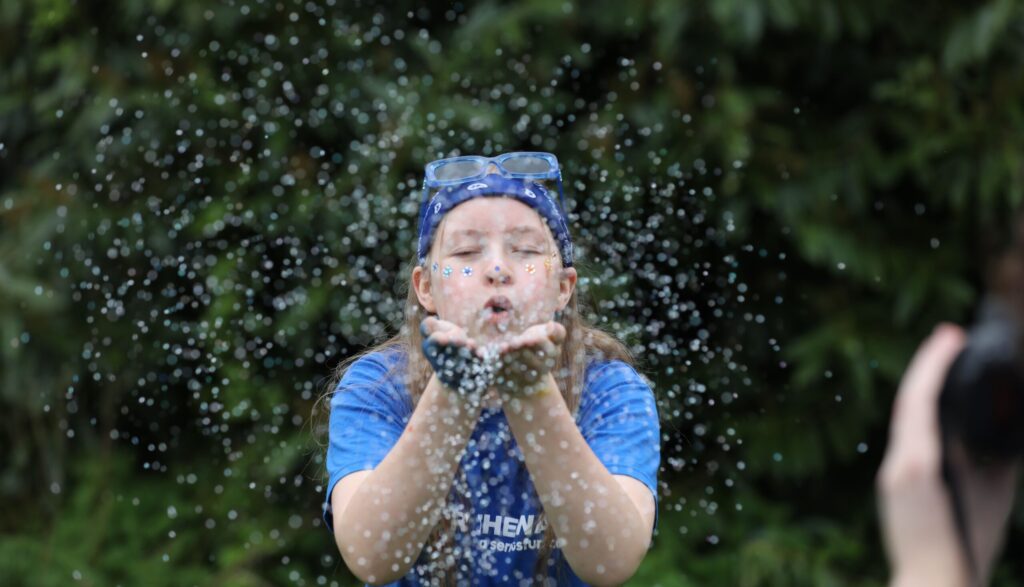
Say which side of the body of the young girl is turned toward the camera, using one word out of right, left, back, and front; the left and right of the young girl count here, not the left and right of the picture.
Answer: front

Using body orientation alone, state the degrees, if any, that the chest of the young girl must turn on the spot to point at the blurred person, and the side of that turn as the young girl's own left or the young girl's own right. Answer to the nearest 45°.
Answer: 0° — they already face them
